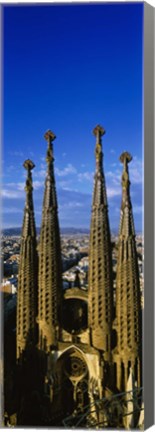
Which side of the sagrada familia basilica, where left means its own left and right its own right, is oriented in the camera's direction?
front
